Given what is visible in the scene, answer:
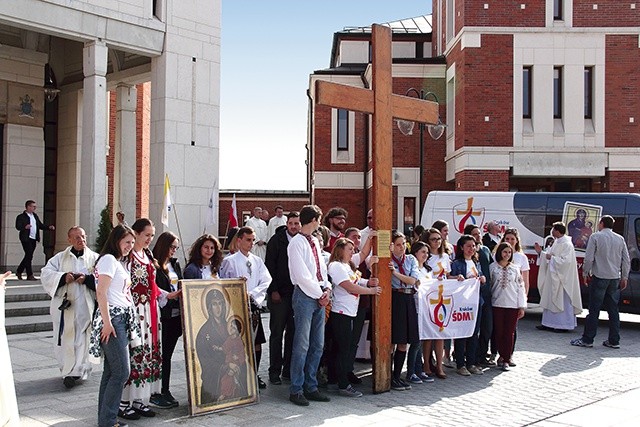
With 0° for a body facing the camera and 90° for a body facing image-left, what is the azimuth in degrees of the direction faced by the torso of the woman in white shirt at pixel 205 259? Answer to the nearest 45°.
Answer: approximately 315°

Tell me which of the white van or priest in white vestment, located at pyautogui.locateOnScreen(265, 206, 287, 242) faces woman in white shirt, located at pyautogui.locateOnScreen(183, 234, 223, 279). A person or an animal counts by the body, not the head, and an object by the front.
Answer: the priest in white vestment

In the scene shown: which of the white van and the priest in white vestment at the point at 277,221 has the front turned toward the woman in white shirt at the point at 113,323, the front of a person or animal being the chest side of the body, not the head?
the priest in white vestment

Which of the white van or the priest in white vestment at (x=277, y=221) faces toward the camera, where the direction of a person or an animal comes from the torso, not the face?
the priest in white vestment

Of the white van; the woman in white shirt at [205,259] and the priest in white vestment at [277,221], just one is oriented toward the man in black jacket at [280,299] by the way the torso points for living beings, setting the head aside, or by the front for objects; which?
the priest in white vestment

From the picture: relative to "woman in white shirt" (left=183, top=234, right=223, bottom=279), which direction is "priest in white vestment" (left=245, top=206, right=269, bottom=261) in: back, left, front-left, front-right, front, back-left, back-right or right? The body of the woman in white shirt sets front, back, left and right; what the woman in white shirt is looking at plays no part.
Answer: back-left

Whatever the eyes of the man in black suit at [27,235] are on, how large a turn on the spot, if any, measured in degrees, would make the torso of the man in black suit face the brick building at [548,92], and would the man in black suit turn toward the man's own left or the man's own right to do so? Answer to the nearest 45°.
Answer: approximately 45° to the man's own left

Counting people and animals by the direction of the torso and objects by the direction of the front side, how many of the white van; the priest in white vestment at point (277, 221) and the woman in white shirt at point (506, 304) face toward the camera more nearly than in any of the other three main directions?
2

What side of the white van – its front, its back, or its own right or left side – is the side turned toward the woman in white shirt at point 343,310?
right

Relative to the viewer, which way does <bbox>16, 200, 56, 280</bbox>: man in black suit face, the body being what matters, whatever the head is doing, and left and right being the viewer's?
facing the viewer and to the right of the viewer

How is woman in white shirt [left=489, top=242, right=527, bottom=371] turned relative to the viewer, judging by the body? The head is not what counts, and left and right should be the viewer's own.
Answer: facing the viewer

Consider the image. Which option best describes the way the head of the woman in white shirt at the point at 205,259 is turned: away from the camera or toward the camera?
toward the camera

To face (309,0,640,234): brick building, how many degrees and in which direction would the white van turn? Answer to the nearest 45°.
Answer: approximately 90° to its left

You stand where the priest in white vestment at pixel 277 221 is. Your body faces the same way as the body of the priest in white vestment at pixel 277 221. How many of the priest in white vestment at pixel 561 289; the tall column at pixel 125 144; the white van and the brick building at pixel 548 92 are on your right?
1

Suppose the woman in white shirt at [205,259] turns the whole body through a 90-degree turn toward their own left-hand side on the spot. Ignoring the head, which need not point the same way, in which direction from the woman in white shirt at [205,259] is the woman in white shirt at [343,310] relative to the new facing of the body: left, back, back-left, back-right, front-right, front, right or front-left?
front-right

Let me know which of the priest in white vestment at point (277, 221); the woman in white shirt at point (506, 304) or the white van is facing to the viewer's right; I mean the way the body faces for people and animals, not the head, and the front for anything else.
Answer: the white van

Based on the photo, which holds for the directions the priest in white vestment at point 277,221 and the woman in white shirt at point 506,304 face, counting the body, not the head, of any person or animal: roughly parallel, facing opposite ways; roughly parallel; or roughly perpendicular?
roughly parallel

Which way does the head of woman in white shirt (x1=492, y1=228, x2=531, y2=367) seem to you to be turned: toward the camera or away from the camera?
toward the camera

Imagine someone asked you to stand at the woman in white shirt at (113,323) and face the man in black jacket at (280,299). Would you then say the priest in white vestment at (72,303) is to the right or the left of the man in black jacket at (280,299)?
left
